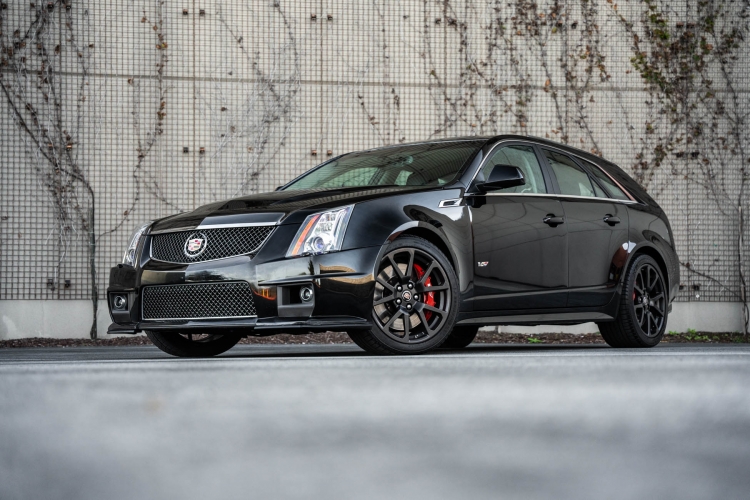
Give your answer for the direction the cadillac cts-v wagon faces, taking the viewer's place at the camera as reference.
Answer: facing the viewer and to the left of the viewer
